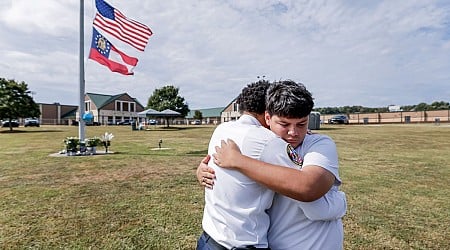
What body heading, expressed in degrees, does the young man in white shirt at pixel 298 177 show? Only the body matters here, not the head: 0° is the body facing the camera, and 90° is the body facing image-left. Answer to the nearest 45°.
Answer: approximately 45°

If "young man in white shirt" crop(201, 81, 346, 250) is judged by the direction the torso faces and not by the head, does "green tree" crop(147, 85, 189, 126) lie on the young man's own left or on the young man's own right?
on the young man's own right

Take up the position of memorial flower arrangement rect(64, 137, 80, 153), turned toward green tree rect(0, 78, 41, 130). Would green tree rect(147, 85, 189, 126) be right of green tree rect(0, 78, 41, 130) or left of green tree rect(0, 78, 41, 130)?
right

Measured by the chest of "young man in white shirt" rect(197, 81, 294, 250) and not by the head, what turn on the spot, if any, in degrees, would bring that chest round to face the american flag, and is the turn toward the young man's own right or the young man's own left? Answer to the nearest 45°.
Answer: approximately 90° to the young man's own left

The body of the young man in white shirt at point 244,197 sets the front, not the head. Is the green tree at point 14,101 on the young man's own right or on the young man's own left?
on the young man's own left

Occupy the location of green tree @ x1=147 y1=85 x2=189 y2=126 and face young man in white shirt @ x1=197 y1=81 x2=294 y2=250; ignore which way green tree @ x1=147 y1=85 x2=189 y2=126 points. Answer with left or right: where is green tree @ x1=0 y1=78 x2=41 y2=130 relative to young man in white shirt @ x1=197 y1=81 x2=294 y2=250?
right

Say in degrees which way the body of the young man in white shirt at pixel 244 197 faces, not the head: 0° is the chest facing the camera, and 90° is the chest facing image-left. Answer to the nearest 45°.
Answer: approximately 225°

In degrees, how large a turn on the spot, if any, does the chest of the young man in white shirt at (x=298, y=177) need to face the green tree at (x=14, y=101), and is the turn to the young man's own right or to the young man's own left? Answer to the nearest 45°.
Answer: approximately 90° to the young man's own right

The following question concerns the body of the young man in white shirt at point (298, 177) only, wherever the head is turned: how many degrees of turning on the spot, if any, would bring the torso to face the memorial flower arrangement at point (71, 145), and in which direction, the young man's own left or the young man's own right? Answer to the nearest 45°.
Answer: approximately 90° to the young man's own right

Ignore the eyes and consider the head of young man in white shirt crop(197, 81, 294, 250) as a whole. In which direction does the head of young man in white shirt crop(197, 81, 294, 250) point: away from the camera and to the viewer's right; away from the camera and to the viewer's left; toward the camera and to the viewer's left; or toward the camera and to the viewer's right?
away from the camera and to the viewer's right

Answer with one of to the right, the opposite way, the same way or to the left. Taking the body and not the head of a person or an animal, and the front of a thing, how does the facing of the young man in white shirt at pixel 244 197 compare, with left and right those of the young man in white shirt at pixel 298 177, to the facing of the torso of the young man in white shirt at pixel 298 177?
the opposite way
